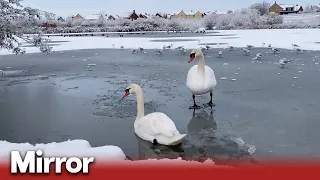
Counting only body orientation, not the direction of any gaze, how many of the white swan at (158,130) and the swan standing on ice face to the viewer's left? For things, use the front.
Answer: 1

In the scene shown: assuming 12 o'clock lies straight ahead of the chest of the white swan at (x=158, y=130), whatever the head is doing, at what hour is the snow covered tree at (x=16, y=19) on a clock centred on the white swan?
The snow covered tree is roughly at 2 o'clock from the white swan.

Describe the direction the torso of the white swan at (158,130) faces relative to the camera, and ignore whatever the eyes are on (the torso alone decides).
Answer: to the viewer's left

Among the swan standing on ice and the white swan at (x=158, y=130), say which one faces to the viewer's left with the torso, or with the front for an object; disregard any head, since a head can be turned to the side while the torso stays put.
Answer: the white swan

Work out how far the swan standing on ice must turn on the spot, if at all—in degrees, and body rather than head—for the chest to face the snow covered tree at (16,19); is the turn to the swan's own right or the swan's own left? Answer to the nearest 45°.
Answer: approximately 135° to the swan's own right

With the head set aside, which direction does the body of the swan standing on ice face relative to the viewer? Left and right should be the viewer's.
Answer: facing the viewer

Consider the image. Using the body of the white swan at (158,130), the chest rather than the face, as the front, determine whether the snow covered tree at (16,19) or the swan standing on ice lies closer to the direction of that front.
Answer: the snow covered tree

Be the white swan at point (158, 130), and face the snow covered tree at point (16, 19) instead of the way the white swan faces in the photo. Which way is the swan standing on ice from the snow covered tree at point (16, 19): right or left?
right

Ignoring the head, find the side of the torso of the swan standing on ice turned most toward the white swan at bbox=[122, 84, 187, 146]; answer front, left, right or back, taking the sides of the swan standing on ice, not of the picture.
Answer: front

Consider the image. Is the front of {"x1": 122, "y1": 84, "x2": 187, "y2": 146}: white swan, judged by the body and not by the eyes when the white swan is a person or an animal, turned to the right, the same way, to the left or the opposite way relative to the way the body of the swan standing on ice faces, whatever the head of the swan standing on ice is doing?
to the right
